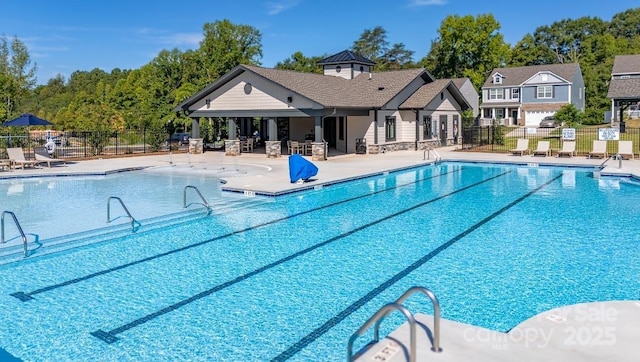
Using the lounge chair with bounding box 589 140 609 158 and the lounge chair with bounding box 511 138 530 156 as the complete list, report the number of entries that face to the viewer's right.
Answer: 0

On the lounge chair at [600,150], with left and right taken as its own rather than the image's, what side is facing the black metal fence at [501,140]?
right

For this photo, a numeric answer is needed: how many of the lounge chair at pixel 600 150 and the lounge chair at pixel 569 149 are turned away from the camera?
0

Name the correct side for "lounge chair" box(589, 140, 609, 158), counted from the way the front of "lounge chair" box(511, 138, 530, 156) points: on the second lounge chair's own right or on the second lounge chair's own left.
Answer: on the second lounge chair's own left

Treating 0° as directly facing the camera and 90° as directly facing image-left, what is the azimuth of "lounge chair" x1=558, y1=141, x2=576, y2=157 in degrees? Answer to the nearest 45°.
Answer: approximately 45°

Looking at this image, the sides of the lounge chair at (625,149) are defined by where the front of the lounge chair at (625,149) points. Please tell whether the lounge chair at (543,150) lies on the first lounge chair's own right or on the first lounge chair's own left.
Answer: on the first lounge chair's own right

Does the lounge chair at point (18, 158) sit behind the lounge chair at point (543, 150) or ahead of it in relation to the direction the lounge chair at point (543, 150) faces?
ahead

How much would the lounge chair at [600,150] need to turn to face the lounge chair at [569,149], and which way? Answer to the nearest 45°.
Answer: approximately 45° to its right

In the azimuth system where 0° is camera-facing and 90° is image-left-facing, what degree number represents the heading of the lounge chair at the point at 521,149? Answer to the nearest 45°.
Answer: approximately 45°

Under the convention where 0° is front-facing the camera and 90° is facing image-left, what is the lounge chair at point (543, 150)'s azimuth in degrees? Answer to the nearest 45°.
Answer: approximately 45°

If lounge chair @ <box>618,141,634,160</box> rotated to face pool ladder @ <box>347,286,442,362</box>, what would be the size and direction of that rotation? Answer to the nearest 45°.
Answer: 0° — it already faces it

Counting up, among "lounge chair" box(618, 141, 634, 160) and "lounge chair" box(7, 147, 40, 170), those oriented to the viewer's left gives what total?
0

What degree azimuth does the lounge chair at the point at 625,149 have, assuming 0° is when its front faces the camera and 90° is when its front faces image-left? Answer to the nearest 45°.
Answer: approximately 0°

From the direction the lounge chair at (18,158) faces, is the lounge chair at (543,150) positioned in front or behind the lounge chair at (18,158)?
in front

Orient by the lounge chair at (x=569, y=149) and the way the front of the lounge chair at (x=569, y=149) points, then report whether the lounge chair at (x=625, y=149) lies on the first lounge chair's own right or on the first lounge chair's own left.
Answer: on the first lounge chair's own left
